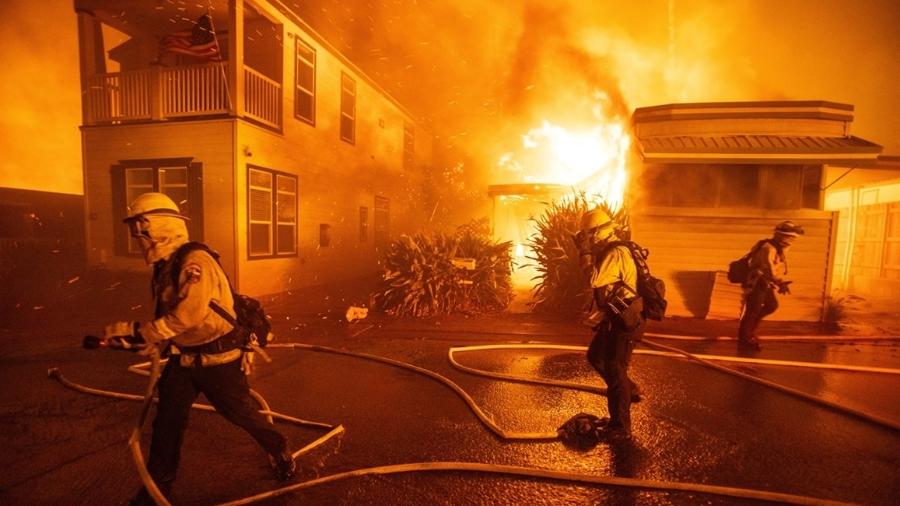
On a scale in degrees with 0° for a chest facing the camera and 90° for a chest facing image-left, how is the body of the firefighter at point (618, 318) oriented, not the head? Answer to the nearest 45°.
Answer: approximately 90°

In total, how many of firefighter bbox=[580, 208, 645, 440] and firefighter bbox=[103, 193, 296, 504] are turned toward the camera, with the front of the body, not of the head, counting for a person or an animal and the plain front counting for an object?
0

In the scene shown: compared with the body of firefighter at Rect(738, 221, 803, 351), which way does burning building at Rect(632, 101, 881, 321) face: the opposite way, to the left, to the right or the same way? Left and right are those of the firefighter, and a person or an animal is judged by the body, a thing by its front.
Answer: to the right

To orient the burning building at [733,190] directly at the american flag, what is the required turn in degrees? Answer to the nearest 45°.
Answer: approximately 45° to its right

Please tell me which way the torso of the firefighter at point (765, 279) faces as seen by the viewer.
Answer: to the viewer's right

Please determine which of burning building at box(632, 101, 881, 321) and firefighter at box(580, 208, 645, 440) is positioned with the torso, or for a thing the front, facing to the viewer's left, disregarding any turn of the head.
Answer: the firefighter

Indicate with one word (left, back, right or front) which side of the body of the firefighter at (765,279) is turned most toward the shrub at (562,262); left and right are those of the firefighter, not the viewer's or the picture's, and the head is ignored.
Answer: back

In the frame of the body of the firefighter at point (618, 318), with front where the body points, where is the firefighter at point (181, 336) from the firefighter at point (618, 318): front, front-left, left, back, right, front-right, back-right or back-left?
front-left

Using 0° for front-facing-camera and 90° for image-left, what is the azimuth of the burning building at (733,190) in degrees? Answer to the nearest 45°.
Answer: approximately 0°

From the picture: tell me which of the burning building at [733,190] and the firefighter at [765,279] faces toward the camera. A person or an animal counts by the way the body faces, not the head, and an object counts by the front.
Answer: the burning building

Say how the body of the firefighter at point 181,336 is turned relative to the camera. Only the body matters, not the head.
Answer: to the viewer's left

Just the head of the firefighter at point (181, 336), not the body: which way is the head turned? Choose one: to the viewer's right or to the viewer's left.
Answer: to the viewer's left

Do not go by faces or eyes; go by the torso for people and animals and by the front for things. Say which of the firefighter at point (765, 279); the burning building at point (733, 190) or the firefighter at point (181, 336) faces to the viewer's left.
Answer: the firefighter at point (181, 336)
